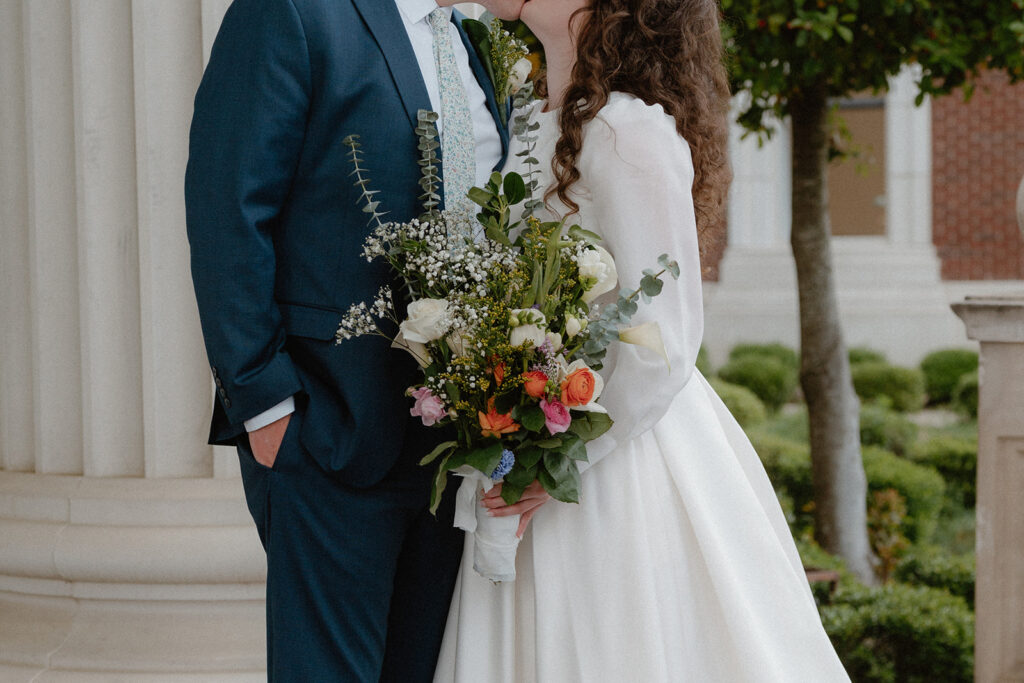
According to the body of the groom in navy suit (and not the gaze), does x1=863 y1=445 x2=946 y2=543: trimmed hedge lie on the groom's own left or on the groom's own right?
on the groom's own left

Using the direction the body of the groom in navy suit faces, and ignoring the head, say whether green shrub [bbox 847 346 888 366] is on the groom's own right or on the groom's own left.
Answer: on the groom's own left

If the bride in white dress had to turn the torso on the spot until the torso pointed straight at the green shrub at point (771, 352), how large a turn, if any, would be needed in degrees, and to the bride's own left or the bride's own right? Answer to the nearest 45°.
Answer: approximately 90° to the bride's own right

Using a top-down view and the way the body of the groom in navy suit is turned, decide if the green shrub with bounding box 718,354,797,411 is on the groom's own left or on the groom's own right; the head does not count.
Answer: on the groom's own left

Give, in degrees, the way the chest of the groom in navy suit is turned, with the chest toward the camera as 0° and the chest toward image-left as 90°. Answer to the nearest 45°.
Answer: approximately 315°

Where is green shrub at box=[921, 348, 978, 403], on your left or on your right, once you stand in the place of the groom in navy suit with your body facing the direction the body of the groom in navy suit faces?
on your left

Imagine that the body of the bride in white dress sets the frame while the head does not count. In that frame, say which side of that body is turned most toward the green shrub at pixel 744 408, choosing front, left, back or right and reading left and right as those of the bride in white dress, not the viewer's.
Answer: right

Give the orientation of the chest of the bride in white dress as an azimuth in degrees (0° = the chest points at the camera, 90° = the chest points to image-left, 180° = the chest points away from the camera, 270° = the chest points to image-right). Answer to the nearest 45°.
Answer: approximately 90°

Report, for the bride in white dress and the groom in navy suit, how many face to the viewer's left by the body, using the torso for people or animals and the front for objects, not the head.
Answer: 1

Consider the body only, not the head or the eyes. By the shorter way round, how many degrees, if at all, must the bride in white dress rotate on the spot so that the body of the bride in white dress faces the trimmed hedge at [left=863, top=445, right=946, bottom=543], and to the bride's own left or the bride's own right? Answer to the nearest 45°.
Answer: approximately 90° to the bride's own right

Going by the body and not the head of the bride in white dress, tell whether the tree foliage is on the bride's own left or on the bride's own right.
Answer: on the bride's own right

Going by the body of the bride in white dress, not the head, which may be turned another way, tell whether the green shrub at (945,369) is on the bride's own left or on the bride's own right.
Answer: on the bride's own right

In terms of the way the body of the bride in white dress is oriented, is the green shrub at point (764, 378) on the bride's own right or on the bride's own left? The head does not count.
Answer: on the bride's own right

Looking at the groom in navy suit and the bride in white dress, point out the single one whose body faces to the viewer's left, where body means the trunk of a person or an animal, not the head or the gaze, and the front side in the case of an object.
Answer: the bride in white dress
